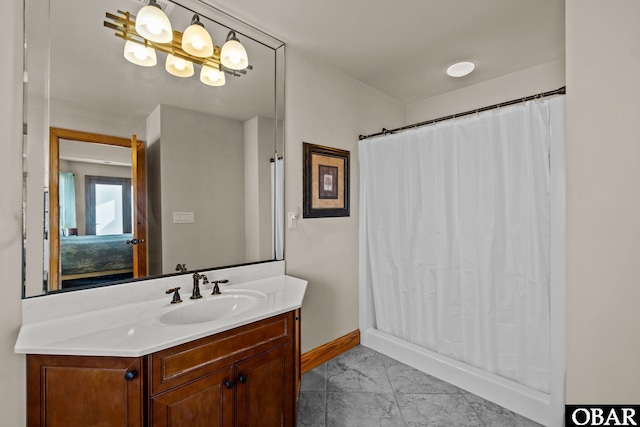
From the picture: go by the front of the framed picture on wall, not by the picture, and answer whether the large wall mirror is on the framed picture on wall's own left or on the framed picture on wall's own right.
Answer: on the framed picture on wall's own right

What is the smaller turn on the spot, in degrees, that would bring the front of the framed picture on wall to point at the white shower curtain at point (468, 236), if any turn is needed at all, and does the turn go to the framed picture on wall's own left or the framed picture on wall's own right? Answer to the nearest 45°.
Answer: approximately 45° to the framed picture on wall's own left
